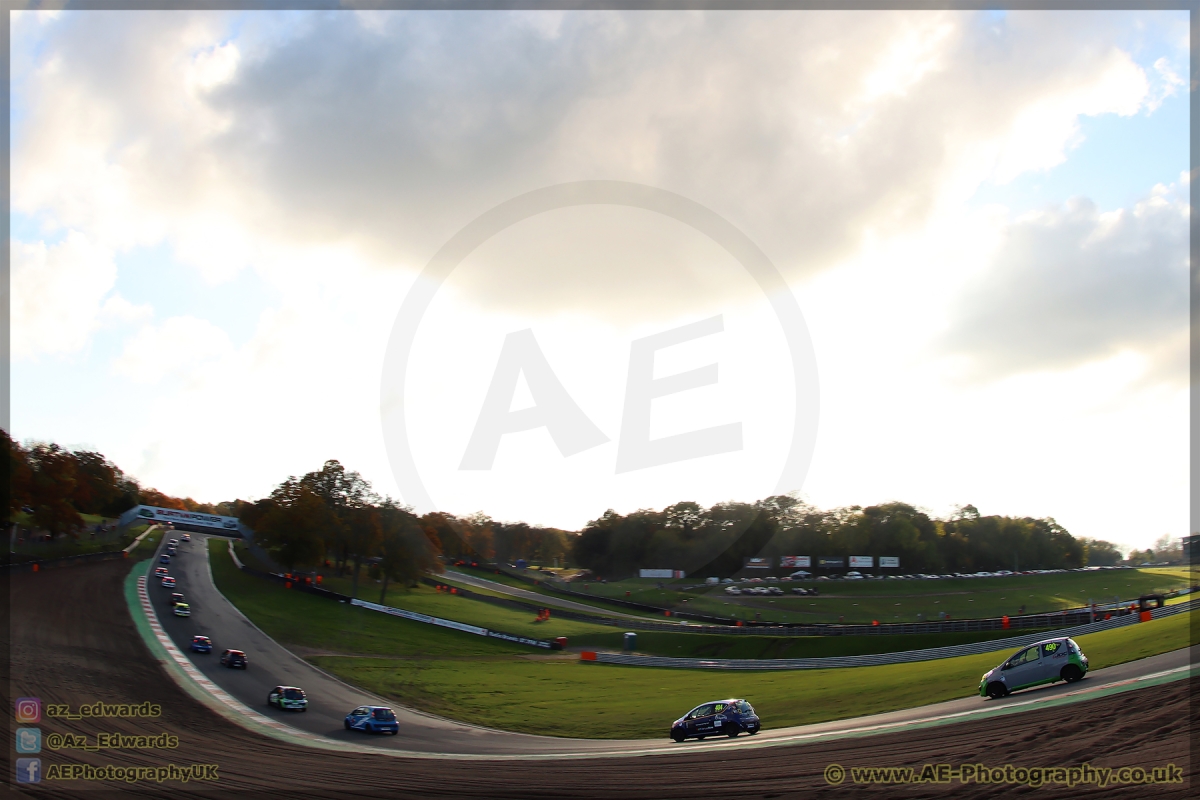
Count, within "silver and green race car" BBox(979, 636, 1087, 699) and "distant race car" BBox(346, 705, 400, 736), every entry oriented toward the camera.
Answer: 0

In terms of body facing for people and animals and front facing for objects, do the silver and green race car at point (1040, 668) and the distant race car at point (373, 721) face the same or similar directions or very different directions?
same or similar directions
